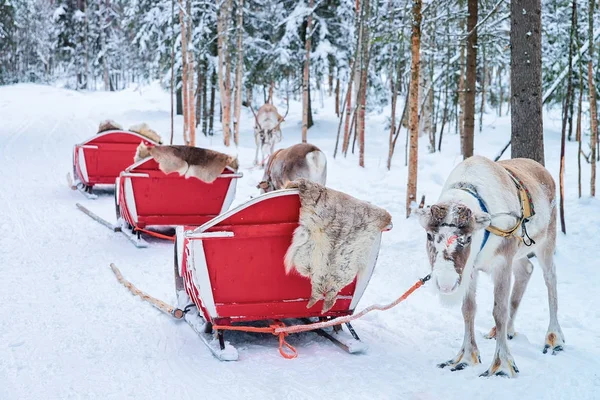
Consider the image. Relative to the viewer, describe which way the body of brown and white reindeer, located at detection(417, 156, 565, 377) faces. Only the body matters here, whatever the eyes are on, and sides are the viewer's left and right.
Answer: facing the viewer and to the left of the viewer

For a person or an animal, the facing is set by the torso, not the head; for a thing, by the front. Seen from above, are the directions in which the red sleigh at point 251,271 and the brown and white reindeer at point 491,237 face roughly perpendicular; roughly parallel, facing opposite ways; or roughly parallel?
roughly perpendicular

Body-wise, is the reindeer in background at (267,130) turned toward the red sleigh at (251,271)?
yes

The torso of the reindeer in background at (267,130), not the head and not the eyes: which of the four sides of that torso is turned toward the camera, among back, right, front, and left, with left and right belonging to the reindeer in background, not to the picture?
front

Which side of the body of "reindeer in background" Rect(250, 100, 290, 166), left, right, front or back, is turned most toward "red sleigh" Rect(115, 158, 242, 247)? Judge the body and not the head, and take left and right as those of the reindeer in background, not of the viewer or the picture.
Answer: front

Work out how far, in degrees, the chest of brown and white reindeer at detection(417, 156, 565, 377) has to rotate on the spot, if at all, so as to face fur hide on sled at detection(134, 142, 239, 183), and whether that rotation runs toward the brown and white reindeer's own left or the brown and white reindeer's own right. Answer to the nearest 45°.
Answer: approximately 90° to the brown and white reindeer's own right

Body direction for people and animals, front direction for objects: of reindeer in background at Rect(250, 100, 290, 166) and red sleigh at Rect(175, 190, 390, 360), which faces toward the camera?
the reindeer in background

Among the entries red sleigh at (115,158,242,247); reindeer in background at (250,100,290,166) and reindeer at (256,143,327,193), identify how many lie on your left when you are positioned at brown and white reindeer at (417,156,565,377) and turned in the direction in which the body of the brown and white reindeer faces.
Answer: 0

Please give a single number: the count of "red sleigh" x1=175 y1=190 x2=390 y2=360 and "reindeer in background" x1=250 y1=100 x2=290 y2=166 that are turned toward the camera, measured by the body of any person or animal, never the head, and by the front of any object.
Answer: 1

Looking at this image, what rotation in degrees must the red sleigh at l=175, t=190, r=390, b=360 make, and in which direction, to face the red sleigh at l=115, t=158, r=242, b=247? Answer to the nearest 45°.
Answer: approximately 45° to its right
